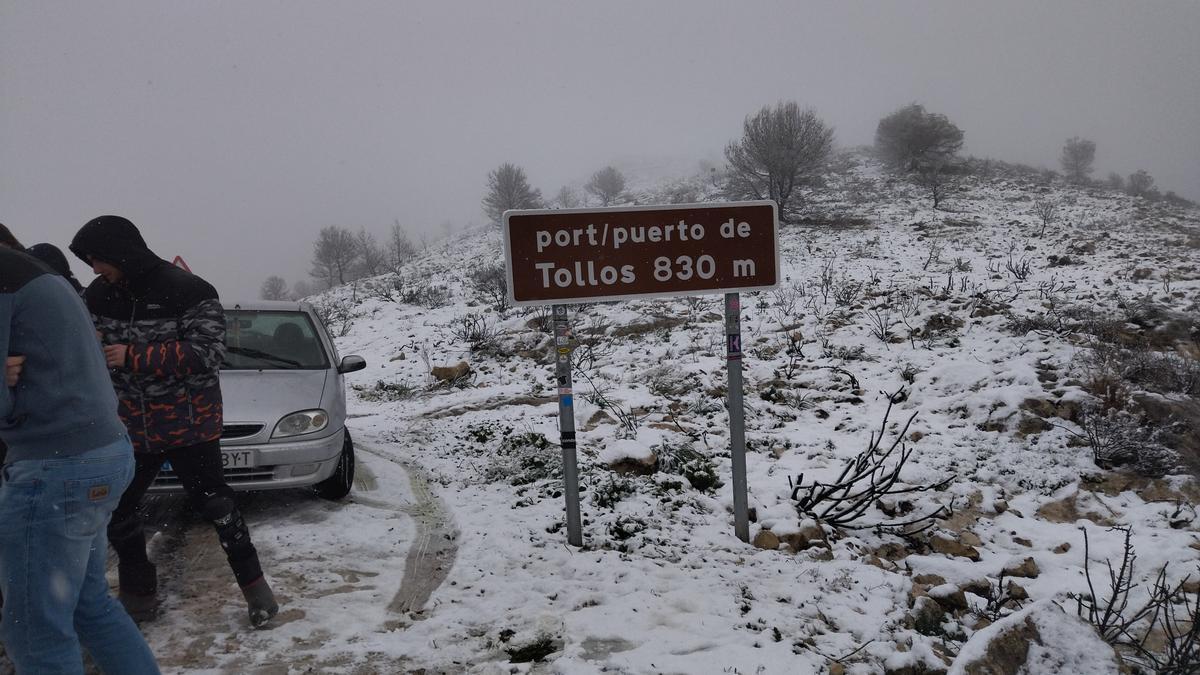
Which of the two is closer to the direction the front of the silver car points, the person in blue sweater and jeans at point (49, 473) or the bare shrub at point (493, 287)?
the person in blue sweater and jeans

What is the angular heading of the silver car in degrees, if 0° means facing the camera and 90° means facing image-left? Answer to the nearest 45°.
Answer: approximately 0°

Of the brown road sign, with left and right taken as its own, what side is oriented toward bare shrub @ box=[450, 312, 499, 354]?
back

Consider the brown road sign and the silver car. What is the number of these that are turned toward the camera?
2

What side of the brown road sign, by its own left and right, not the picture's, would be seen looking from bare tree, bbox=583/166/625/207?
back

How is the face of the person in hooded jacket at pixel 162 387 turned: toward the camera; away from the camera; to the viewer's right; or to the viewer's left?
to the viewer's left

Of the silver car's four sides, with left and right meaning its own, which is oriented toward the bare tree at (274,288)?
back

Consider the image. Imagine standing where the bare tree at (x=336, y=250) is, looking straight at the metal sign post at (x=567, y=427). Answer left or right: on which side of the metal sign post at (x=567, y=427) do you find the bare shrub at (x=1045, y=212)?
left

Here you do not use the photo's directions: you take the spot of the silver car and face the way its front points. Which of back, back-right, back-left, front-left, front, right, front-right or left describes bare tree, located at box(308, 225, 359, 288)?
back

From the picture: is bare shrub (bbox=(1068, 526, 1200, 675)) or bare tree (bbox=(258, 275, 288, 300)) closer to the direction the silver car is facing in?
the bare shrub

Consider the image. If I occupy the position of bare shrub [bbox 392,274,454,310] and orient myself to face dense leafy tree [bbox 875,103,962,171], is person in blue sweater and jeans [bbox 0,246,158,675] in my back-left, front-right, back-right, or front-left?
back-right

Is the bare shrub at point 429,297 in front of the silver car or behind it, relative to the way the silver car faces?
behind
